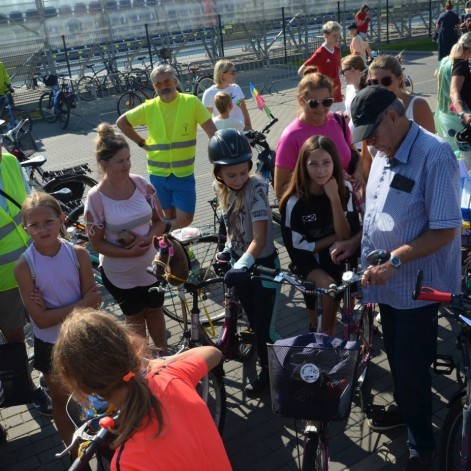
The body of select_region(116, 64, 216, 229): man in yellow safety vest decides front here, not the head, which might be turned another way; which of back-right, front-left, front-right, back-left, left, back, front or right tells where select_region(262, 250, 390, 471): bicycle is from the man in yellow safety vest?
front

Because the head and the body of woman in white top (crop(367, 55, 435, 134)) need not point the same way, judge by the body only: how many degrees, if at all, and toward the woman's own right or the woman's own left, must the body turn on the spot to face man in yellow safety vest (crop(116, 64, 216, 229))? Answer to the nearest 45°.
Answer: approximately 45° to the woman's own right

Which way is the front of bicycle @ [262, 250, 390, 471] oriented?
toward the camera

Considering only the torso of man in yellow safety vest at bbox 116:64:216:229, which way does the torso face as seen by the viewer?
toward the camera

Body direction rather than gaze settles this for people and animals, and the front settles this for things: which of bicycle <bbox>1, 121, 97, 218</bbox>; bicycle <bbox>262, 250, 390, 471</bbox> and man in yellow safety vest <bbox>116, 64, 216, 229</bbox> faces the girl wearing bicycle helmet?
the man in yellow safety vest

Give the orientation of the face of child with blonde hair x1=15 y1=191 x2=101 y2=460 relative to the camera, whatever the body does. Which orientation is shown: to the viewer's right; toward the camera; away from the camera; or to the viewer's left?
toward the camera

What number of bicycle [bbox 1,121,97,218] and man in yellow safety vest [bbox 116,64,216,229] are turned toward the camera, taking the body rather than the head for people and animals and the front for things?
1

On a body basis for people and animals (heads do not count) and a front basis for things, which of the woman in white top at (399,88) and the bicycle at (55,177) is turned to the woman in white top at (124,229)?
the woman in white top at (399,88)

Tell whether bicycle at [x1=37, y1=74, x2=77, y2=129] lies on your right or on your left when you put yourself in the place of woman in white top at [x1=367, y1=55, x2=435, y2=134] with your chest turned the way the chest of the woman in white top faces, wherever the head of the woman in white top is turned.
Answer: on your right

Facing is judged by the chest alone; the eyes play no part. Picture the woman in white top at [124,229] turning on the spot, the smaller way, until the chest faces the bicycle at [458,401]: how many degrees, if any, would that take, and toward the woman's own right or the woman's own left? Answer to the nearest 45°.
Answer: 0° — they already face it

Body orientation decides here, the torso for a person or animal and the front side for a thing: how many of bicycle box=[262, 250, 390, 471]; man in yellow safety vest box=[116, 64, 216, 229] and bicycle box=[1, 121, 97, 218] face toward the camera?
2

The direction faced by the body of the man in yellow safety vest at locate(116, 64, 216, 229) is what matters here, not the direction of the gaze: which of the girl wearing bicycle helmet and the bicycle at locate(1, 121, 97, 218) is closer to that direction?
the girl wearing bicycle helmet
